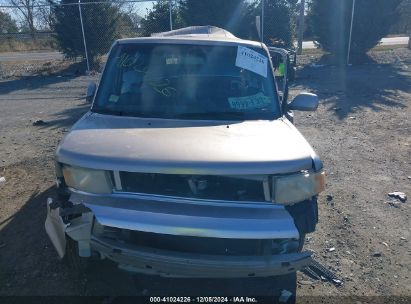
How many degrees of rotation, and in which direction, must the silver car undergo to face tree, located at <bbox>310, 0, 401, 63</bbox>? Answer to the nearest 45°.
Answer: approximately 135° to its left

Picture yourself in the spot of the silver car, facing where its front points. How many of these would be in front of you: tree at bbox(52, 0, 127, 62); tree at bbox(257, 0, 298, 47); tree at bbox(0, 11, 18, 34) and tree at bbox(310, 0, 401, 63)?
0

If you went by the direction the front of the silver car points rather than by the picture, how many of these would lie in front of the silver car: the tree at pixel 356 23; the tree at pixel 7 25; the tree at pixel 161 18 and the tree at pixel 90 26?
0

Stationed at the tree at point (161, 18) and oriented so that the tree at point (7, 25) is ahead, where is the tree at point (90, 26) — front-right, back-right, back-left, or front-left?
front-left

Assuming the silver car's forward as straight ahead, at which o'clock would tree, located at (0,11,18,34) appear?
The tree is roughly at 5 o'clock from the silver car.

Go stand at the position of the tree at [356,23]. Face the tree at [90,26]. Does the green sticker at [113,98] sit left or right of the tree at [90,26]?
left

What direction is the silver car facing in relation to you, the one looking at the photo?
facing the viewer

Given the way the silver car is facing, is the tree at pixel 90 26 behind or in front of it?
behind

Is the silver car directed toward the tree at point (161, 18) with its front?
no

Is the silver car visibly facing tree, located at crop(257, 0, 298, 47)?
no
